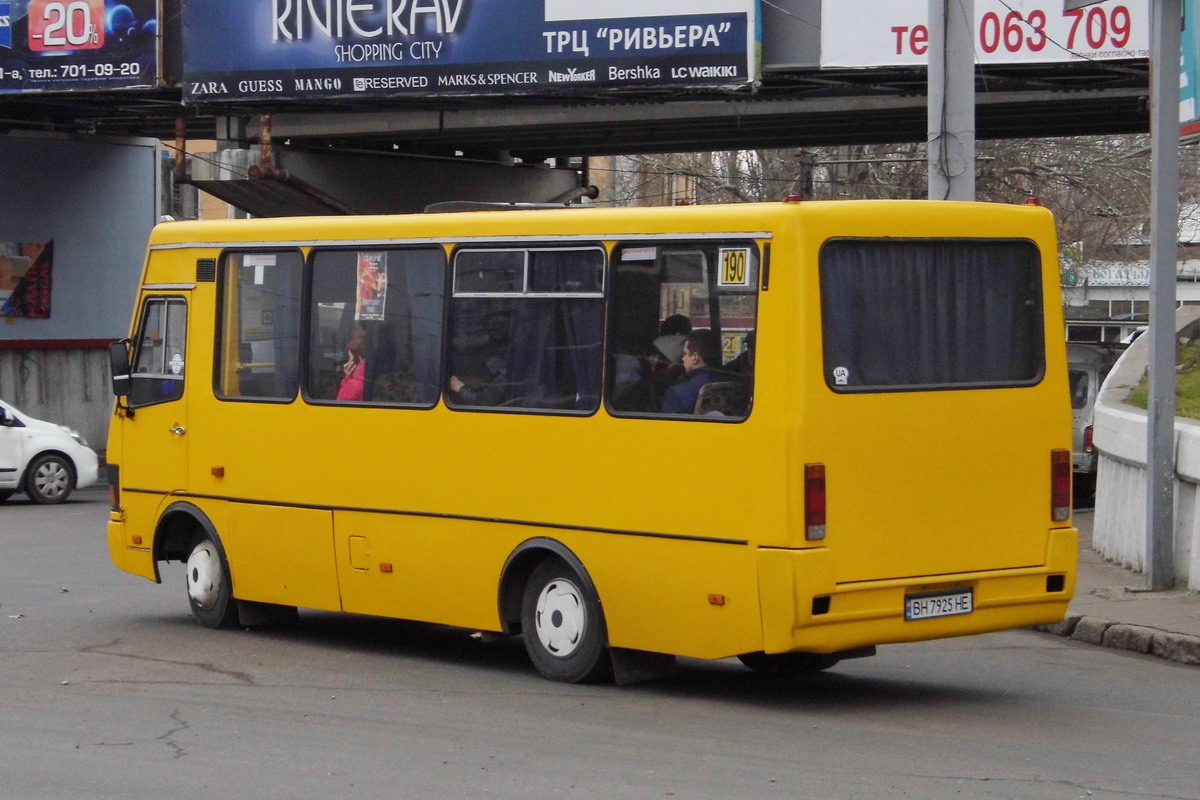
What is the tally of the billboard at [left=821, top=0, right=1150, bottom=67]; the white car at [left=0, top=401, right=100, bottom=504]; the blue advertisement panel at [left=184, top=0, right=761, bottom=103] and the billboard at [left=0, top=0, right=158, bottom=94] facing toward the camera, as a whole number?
3

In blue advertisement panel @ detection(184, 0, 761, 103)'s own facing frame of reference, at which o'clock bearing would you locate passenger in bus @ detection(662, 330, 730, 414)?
The passenger in bus is roughly at 12 o'clock from the blue advertisement panel.

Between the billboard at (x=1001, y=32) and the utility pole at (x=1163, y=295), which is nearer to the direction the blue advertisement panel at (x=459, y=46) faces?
the utility pole

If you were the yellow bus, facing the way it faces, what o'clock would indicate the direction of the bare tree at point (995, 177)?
The bare tree is roughly at 2 o'clock from the yellow bus.

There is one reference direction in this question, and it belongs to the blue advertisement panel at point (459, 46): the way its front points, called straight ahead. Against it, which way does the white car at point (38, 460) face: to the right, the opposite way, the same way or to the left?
to the left

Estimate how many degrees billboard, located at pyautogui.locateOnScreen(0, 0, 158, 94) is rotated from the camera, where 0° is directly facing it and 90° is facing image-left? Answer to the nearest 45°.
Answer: approximately 0°

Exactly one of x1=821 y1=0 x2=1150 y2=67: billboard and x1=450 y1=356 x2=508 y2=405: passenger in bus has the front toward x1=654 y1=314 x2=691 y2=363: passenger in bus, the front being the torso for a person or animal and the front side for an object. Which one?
the billboard

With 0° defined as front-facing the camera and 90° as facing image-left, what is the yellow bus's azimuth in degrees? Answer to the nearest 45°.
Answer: approximately 135°

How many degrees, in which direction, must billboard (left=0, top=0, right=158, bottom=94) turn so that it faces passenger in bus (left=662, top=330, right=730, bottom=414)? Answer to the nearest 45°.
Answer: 0° — it already faces them

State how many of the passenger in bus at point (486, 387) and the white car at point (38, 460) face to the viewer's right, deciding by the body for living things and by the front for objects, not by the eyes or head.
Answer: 1

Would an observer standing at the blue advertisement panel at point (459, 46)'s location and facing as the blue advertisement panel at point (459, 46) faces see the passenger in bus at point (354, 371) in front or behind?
in front

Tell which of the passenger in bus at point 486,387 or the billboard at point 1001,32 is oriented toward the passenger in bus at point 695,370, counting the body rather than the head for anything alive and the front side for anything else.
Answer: the billboard

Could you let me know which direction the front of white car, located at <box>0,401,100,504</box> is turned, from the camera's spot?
facing to the right of the viewer
